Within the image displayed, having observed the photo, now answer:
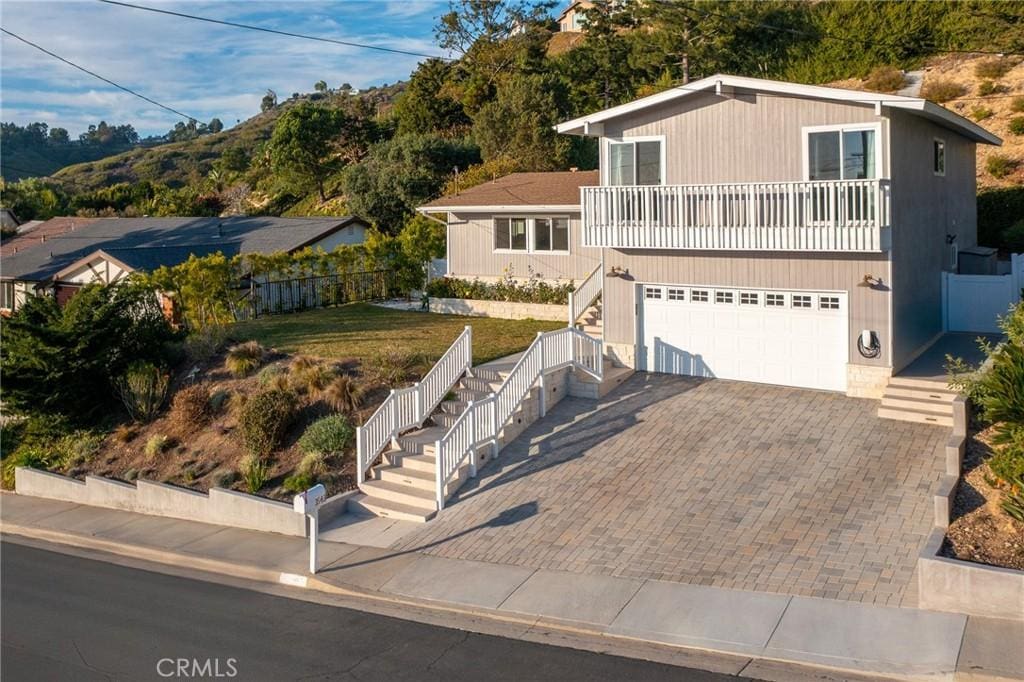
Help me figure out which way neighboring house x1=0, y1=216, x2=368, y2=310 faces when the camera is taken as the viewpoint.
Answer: facing the viewer and to the left of the viewer

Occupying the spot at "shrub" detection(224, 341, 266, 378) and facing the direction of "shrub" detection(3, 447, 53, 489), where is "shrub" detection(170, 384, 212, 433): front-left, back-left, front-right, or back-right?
front-left

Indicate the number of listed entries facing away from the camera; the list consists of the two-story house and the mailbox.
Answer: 0

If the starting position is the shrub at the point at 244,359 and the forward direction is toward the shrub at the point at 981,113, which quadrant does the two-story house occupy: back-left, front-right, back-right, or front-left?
front-right

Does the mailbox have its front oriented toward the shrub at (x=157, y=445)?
no

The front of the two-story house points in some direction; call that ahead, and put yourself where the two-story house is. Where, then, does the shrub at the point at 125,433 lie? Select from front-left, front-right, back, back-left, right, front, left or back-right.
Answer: front-right

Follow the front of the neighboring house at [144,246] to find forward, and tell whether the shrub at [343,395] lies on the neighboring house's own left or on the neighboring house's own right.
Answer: on the neighboring house's own left

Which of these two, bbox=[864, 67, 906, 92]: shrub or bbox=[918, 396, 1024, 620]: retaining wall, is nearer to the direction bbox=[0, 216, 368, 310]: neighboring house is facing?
the retaining wall

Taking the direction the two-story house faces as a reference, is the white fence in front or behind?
behind

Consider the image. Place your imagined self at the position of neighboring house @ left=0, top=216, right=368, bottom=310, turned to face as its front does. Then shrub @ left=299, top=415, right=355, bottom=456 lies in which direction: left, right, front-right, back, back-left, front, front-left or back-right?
front-left

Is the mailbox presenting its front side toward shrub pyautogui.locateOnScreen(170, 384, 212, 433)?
no

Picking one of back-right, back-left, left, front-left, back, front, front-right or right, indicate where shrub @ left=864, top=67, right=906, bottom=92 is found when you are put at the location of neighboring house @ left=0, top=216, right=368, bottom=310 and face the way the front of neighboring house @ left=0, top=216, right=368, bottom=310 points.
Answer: back-left

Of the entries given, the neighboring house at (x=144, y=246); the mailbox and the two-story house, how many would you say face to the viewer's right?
0

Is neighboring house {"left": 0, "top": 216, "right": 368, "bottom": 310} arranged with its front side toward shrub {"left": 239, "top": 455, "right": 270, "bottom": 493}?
no

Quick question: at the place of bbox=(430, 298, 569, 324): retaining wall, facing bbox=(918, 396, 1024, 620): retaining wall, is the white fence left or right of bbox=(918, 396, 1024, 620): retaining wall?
left

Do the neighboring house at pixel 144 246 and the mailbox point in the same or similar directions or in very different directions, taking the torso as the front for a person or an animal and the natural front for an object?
same or similar directions

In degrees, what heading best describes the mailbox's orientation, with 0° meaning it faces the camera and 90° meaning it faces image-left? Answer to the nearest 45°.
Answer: approximately 45°
